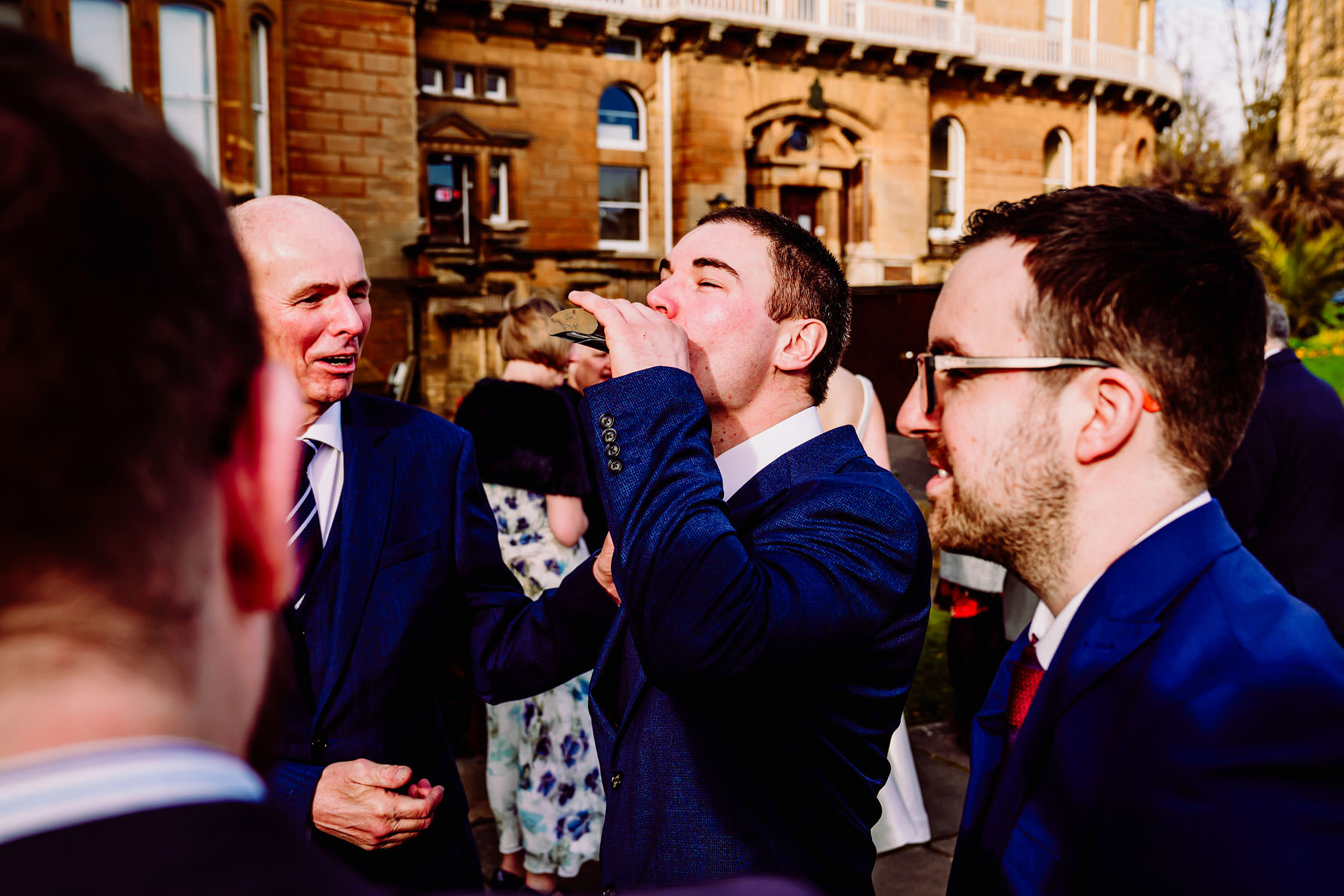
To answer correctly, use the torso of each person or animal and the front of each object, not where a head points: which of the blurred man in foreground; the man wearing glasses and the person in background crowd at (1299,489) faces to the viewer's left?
the man wearing glasses

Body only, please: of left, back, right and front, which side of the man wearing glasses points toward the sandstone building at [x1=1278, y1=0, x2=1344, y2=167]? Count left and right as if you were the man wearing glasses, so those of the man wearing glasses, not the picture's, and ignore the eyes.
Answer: right

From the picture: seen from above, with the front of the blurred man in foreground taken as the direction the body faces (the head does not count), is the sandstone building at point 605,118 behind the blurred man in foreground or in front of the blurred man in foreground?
in front

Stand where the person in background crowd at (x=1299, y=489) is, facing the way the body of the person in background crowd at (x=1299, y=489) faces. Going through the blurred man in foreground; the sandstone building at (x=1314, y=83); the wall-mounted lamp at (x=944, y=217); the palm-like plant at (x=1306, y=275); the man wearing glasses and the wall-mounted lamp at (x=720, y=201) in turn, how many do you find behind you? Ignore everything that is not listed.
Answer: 2

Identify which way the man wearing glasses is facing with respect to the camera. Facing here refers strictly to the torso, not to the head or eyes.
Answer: to the viewer's left

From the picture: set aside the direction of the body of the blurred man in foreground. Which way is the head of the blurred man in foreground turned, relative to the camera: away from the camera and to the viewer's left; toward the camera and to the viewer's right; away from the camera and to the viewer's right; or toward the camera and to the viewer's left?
away from the camera and to the viewer's right

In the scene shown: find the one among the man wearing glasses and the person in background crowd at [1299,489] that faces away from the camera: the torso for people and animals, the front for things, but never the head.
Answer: the person in background crowd

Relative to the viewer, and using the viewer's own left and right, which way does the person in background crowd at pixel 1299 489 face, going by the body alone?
facing away from the viewer

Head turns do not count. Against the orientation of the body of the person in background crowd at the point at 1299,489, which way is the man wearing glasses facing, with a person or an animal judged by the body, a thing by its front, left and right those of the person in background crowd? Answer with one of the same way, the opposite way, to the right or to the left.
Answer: to the left

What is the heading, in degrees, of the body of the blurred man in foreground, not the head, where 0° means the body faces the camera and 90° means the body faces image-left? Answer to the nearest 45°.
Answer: approximately 180°

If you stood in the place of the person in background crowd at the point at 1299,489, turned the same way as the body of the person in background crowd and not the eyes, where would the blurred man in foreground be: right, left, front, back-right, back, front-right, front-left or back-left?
back

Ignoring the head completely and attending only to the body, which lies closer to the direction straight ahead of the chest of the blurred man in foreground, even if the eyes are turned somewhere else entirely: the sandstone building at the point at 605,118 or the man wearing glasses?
the sandstone building

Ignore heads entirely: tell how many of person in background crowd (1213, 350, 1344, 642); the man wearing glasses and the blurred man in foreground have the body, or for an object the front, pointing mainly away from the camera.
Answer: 2

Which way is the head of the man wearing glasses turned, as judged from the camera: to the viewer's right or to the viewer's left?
to the viewer's left
